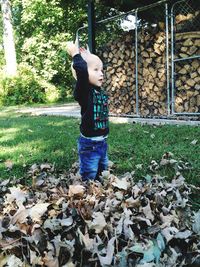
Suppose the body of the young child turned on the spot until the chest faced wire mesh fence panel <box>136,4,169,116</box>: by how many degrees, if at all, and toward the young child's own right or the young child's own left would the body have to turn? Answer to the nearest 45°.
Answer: approximately 135° to the young child's own left

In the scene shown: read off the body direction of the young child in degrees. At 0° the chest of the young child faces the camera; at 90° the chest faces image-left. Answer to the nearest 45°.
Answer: approximately 315°

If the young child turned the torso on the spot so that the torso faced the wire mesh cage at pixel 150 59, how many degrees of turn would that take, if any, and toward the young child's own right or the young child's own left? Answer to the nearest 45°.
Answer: approximately 135° to the young child's own left

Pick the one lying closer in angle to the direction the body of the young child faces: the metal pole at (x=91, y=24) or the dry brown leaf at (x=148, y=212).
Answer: the dry brown leaf

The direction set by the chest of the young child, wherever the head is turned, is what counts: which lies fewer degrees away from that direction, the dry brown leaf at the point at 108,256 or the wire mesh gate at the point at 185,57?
the dry brown leaf

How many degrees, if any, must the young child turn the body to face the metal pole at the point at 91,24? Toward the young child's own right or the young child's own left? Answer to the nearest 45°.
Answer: approximately 135° to the young child's own left

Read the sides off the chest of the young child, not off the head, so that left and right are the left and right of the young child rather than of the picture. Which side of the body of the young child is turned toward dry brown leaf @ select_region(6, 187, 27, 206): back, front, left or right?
right

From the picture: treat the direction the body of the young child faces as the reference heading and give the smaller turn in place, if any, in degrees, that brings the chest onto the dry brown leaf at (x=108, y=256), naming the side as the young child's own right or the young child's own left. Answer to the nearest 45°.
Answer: approximately 45° to the young child's own right
